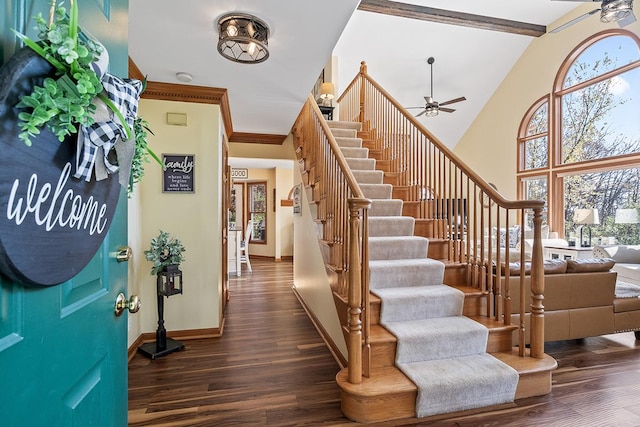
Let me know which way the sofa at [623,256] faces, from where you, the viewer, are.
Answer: facing the viewer and to the left of the viewer

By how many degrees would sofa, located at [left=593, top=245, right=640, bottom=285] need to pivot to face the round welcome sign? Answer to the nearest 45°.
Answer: approximately 45° to its left

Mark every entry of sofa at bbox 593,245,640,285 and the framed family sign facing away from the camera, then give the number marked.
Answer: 0

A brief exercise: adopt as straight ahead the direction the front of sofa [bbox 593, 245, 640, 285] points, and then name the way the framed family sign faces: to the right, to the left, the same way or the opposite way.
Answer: to the left

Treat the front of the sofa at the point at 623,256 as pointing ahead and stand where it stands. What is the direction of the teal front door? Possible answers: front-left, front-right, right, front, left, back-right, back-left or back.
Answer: front-left

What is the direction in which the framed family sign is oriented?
toward the camera

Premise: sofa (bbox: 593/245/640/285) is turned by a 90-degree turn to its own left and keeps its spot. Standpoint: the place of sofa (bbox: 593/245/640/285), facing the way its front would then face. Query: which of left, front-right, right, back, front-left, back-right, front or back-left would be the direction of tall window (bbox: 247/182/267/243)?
back-right

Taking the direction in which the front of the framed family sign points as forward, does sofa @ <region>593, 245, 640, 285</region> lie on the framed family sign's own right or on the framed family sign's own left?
on the framed family sign's own left
